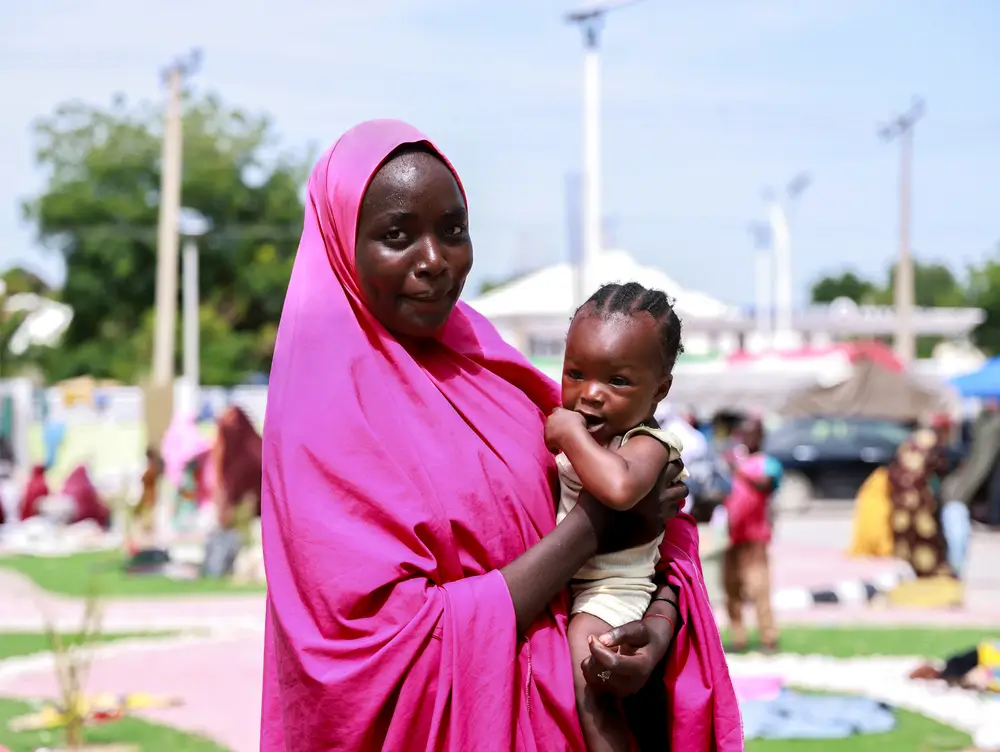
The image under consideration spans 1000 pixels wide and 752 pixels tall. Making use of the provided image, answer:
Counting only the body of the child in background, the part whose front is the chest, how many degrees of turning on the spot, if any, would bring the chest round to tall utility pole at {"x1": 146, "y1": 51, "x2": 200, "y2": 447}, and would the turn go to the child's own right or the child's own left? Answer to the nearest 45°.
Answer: approximately 135° to the child's own right

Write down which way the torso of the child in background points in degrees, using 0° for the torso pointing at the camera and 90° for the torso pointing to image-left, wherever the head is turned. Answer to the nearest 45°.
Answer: approximately 0°

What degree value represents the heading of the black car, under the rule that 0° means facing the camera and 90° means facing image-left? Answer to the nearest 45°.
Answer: approximately 90°

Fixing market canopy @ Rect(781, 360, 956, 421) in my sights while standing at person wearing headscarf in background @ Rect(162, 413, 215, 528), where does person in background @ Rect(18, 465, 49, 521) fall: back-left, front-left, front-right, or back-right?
back-left
